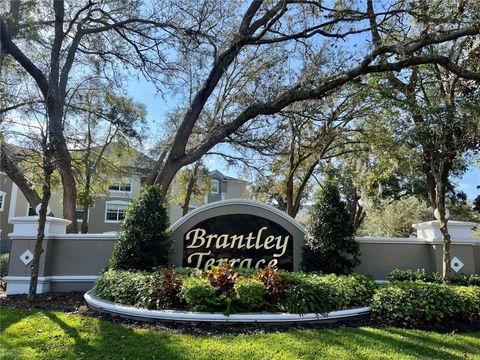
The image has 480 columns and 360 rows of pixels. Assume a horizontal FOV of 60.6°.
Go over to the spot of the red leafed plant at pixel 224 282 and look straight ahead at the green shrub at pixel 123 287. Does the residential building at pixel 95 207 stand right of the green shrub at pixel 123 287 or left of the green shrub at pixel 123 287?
right

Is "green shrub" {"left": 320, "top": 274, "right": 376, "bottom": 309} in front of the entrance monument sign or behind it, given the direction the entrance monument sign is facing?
in front

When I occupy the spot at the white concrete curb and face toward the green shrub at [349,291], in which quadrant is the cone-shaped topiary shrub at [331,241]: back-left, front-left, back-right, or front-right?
front-left

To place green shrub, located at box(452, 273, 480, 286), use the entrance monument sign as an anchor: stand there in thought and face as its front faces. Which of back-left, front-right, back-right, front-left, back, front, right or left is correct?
left

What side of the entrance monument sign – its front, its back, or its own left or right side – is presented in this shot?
front

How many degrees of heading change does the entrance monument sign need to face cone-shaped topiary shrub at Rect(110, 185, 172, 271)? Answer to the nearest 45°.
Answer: approximately 90° to its right

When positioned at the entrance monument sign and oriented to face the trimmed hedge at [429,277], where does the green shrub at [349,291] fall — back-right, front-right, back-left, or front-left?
front-right

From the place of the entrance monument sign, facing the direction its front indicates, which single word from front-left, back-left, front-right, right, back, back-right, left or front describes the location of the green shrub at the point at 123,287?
front-right

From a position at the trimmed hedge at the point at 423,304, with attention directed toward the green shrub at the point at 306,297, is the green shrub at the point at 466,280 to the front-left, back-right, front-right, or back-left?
back-right

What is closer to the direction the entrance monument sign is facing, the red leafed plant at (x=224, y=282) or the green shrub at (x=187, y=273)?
the red leafed plant

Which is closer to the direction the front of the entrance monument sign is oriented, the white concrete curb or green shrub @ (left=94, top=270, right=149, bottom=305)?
the white concrete curb

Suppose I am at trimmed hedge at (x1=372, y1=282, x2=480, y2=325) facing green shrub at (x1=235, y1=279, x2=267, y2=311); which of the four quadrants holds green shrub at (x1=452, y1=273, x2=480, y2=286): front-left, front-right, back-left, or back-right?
back-right

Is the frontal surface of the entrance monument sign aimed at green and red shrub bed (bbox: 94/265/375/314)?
yes

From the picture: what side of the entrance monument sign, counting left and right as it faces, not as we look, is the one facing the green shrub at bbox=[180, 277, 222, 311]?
front

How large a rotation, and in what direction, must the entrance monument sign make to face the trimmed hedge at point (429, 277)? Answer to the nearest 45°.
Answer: approximately 90° to its left

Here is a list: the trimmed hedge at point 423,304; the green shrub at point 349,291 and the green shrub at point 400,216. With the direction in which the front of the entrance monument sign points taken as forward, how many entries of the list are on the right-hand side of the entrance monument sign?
0

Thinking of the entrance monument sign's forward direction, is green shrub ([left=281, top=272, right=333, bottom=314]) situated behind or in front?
in front

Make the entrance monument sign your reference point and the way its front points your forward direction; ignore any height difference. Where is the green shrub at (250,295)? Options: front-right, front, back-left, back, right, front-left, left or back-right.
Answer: front
